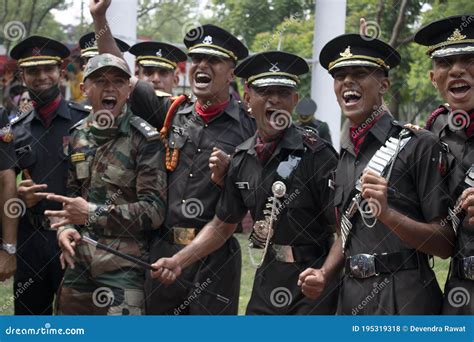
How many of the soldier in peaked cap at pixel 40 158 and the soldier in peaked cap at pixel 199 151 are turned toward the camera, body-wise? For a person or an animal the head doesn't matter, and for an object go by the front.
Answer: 2

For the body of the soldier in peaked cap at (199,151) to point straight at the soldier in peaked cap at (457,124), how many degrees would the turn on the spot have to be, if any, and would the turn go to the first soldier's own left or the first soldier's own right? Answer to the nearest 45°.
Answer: approximately 45° to the first soldier's own left

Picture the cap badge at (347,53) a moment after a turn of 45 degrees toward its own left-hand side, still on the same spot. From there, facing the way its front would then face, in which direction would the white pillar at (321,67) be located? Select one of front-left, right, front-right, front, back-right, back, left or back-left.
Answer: back

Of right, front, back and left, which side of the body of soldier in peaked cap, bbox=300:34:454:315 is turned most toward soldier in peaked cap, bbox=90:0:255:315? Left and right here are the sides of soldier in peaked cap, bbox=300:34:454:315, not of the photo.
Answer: right

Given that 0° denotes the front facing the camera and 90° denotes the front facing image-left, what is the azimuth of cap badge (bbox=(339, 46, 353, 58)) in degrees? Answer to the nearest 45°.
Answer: approximately 45°

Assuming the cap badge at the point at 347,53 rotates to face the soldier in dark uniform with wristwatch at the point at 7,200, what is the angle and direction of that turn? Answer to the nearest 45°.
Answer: approximately 45° to its right

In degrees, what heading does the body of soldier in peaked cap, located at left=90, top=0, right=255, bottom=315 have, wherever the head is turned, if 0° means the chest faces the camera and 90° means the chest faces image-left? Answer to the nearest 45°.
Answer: approximately 0°

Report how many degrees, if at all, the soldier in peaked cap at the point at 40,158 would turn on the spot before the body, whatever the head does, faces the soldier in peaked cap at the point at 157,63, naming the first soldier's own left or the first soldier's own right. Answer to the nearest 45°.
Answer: approximately 135° to the first soldier's own left

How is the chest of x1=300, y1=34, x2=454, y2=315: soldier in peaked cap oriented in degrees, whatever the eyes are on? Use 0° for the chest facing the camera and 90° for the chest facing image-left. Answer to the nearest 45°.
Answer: approximately 45°

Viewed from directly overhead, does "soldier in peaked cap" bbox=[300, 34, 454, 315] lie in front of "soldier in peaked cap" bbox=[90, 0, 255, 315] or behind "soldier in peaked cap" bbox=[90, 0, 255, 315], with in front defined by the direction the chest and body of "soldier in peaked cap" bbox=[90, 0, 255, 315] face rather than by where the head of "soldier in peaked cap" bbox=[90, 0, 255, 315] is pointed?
in front

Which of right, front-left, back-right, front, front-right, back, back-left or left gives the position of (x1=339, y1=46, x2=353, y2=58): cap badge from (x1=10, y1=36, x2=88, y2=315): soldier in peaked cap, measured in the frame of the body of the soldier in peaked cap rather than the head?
front-left
